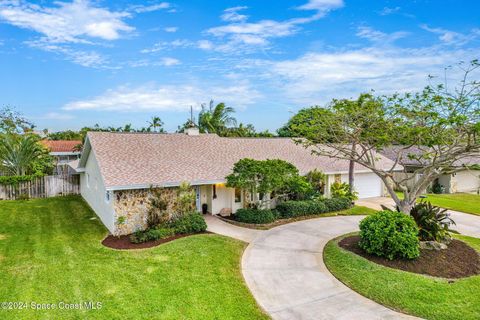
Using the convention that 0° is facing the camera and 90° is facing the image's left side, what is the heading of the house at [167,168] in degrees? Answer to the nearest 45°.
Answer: approximately 315°

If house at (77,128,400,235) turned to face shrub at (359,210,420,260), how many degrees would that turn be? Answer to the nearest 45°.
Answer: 0° — it already faces it

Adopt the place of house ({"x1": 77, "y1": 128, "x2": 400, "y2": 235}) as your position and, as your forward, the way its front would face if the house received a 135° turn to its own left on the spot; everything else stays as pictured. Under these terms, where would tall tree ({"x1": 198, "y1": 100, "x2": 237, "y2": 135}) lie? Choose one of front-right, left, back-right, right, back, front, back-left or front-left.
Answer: front

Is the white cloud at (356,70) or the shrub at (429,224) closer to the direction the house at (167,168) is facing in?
the shrub
